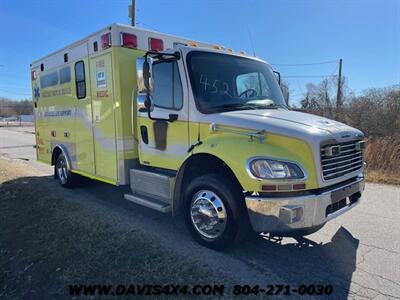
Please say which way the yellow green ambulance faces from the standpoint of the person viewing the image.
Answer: facing the viewer and to the right of the viewer

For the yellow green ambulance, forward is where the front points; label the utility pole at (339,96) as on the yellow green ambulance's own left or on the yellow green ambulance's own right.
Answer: on the yellow green ambulance's own left
